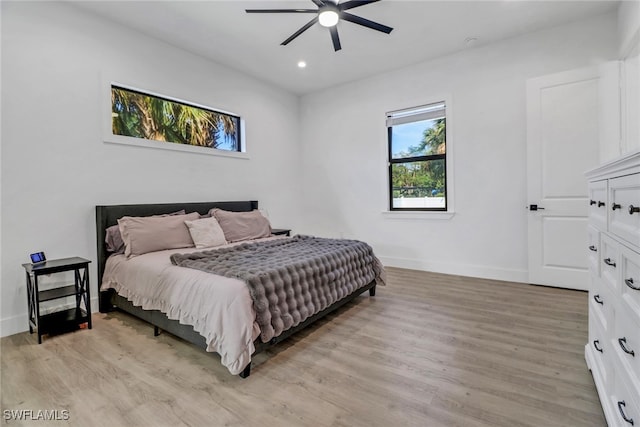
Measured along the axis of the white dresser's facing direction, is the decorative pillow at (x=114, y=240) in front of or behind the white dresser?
in front

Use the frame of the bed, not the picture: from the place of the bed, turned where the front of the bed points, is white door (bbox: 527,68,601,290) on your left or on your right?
on your left

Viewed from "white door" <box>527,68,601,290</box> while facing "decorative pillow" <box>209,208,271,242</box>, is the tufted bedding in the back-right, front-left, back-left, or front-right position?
front-left

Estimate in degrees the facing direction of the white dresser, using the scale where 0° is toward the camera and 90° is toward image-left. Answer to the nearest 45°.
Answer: approximately 90°

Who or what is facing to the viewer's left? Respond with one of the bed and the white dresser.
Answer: the white dresser

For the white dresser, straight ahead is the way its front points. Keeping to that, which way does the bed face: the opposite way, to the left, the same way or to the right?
the opposite way

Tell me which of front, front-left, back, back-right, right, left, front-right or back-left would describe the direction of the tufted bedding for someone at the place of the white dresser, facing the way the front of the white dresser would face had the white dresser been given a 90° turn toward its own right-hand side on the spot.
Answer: left

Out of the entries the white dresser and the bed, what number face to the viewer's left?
1

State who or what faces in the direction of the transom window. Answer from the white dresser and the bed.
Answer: the white dresser

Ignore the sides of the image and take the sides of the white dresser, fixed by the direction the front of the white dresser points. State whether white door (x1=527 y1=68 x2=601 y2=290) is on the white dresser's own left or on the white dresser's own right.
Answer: on the white dresser's own right

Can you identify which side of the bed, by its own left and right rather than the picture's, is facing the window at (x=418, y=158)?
left

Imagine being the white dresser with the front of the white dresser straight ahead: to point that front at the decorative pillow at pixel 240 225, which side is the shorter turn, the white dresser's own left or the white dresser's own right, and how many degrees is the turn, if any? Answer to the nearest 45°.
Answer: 0° — it already faces it

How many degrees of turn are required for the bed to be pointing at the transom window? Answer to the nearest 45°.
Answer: approximately 135° to its left

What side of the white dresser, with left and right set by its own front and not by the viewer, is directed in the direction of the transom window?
front

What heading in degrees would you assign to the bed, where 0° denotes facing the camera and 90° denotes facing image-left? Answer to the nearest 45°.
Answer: approximately 315°

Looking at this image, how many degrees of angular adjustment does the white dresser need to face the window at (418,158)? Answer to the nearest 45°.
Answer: approximately 45° to its right
